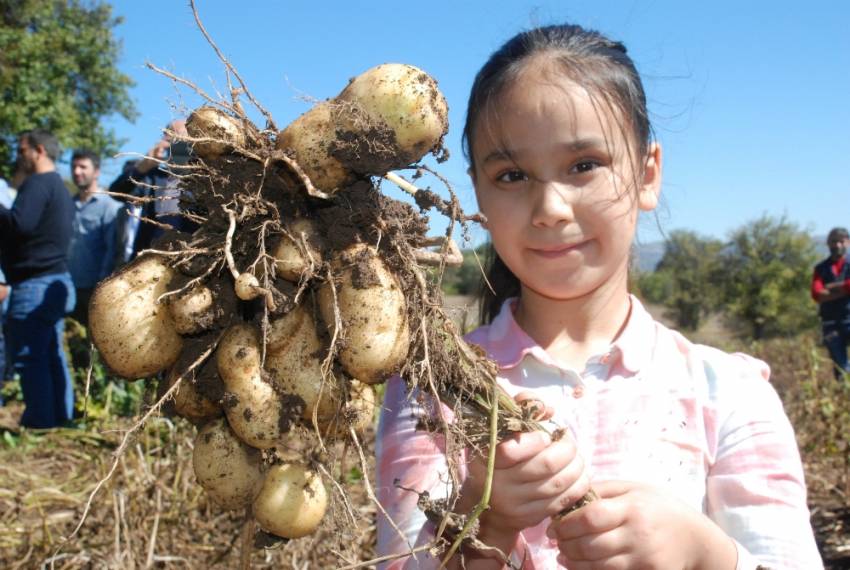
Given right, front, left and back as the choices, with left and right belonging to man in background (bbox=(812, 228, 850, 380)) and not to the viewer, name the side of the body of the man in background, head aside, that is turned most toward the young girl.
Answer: front

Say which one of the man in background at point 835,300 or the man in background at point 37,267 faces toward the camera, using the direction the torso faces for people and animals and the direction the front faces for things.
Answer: the man in background at point 835,300

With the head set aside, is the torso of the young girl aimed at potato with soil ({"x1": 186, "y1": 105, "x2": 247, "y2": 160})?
no

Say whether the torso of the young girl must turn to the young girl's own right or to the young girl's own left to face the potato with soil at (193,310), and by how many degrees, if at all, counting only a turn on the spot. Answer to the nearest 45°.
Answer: approximately 45° to the young girl's own right

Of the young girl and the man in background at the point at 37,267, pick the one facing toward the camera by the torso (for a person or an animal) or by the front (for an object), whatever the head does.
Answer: the young girl

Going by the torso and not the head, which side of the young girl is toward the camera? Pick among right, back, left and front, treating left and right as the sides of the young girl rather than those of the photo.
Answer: front

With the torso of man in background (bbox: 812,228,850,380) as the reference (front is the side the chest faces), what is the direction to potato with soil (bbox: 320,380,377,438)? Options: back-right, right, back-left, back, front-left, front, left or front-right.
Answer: front

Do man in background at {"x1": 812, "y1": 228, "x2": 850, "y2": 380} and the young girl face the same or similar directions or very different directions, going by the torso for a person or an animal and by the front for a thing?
same or similar directions

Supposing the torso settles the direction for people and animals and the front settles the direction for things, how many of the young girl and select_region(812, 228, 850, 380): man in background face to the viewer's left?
0

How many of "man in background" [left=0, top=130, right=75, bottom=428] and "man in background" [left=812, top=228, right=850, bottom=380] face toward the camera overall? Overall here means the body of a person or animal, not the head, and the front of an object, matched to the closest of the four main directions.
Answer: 1

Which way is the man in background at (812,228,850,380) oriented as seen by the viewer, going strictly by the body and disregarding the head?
toward the camera

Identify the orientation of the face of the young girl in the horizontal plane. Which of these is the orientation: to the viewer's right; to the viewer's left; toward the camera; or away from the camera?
toward the camera
